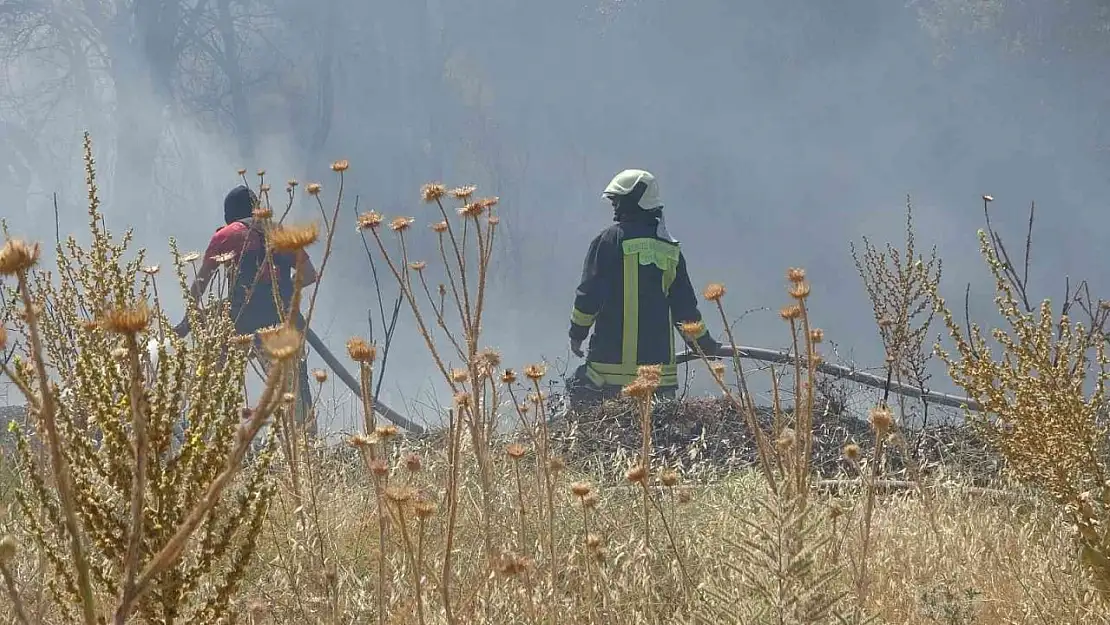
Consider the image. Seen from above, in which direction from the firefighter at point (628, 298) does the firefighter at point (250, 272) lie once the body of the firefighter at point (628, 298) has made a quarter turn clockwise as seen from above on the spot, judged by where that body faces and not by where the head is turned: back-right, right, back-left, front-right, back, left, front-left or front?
back-left

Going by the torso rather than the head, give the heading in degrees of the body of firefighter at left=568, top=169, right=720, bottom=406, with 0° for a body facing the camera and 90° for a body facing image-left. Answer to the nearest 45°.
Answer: approximately 135°
